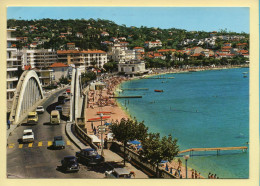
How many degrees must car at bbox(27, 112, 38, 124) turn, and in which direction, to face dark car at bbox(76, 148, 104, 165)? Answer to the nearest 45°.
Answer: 0° — it already faces it

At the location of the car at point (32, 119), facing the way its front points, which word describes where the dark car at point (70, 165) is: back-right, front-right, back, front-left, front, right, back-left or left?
front

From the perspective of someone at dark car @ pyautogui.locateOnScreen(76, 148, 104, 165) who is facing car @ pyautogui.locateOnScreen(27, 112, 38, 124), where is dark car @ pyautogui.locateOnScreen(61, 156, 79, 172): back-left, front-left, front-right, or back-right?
back-left

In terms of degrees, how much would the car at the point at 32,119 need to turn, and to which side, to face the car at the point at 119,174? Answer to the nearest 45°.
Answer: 0° — it already faces it

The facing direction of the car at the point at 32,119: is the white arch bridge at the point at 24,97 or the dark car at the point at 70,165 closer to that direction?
the dark car

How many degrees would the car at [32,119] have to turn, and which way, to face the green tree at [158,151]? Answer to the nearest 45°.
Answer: approximately 45° to its left

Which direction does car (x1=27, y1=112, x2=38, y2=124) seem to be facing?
toward the camera
